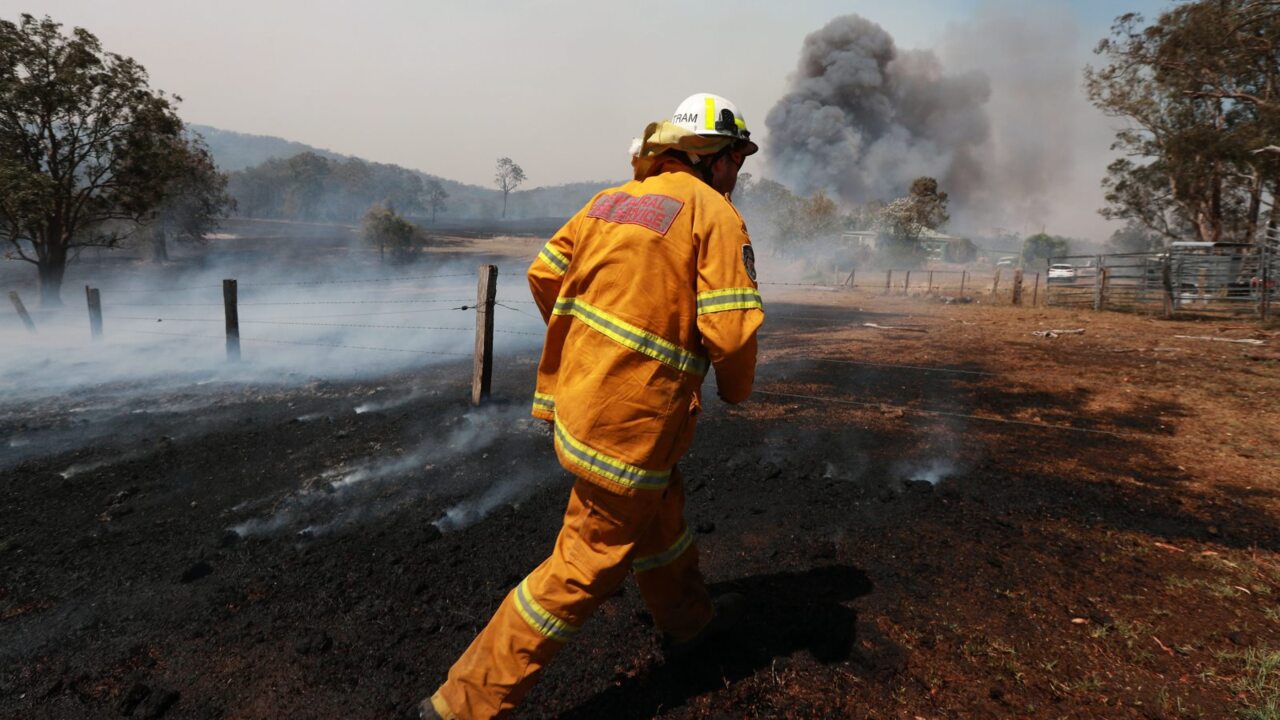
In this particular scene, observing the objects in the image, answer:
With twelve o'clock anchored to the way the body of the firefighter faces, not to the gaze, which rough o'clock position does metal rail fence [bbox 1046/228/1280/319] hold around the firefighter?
The metal rail fence is roughly at 12 o'clock from the firefighter.

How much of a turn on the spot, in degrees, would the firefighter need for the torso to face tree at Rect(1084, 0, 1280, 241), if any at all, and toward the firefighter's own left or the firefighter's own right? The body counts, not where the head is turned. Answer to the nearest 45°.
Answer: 0° — they already face it

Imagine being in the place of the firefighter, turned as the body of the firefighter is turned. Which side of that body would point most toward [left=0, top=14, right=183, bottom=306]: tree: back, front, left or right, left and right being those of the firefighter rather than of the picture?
left

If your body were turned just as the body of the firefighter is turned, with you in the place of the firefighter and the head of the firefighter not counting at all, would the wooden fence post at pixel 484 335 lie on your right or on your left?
on your left

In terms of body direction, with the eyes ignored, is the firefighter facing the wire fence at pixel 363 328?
no

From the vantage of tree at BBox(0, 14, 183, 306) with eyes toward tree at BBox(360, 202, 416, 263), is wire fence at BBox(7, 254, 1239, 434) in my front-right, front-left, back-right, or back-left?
back-right

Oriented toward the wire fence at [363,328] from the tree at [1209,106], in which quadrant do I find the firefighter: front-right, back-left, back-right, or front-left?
front-left

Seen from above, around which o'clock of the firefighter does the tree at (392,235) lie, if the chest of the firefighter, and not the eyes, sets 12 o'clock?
The tree is roughly at 10 o'clock from the firefighter.

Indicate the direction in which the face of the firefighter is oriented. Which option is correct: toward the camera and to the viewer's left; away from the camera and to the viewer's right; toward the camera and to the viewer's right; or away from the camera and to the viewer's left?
away from the camera and to the viewer's right

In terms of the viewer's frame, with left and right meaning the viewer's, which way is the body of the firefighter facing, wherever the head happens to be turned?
facing away from the viewer and to the right of the viewer
